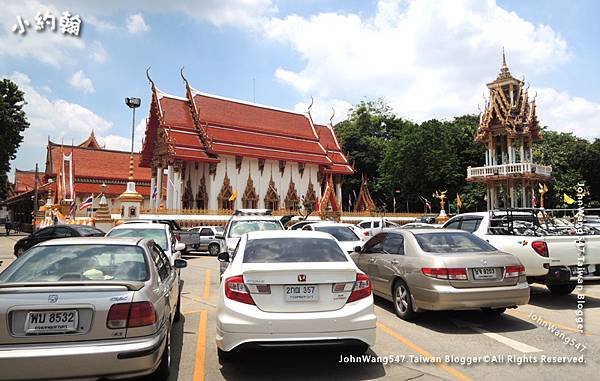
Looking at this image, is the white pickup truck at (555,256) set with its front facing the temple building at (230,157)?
yes

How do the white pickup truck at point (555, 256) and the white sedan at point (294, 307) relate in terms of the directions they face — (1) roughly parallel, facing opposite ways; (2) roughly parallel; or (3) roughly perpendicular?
roughly parallel

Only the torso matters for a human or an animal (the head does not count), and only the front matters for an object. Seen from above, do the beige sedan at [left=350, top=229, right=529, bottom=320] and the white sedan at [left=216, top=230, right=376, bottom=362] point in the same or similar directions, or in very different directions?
same or similar directions

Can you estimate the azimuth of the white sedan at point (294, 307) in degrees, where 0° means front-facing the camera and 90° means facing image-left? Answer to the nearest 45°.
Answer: approximately 180°

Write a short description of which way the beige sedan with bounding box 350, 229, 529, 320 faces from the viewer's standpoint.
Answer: facing away from the viewer and to the left of the viewer

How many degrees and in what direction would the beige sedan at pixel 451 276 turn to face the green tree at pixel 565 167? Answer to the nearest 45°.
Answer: approximately 45° to its right

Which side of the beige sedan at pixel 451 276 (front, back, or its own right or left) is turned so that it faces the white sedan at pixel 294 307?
left

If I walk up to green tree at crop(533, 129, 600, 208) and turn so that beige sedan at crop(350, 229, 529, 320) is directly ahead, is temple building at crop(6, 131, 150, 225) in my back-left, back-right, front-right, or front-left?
front-right

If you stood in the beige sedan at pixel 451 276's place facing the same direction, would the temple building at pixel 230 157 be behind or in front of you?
in front

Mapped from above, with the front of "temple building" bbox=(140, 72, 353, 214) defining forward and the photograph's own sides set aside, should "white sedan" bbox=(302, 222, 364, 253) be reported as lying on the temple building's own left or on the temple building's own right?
on the temple building's own left

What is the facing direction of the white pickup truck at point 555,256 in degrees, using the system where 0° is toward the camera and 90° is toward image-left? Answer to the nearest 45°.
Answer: approximately 135°

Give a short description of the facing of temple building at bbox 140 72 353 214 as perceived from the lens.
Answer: facing the viewer and to the left of the viewer

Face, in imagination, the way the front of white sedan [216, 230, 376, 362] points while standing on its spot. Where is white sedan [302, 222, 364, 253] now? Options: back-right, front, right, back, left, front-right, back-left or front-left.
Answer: front

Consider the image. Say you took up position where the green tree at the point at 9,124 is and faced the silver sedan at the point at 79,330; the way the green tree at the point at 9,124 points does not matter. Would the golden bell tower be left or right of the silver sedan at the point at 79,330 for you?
left

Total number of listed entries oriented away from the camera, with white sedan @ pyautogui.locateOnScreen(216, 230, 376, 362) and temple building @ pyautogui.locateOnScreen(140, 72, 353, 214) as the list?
1
